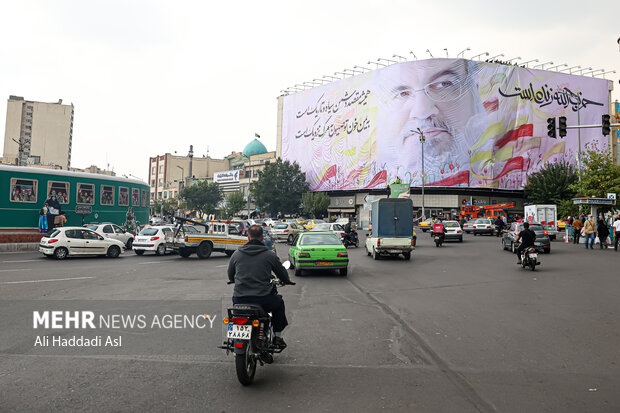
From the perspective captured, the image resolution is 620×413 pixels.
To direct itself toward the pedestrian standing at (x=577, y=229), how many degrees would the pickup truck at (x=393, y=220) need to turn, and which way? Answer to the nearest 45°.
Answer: approximately 45° to its right

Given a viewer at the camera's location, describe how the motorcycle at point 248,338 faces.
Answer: facing away from the viewer

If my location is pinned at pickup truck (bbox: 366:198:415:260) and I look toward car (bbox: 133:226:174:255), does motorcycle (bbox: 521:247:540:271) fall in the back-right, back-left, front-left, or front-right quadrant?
back-left

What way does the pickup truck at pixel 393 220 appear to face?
away from the camera
